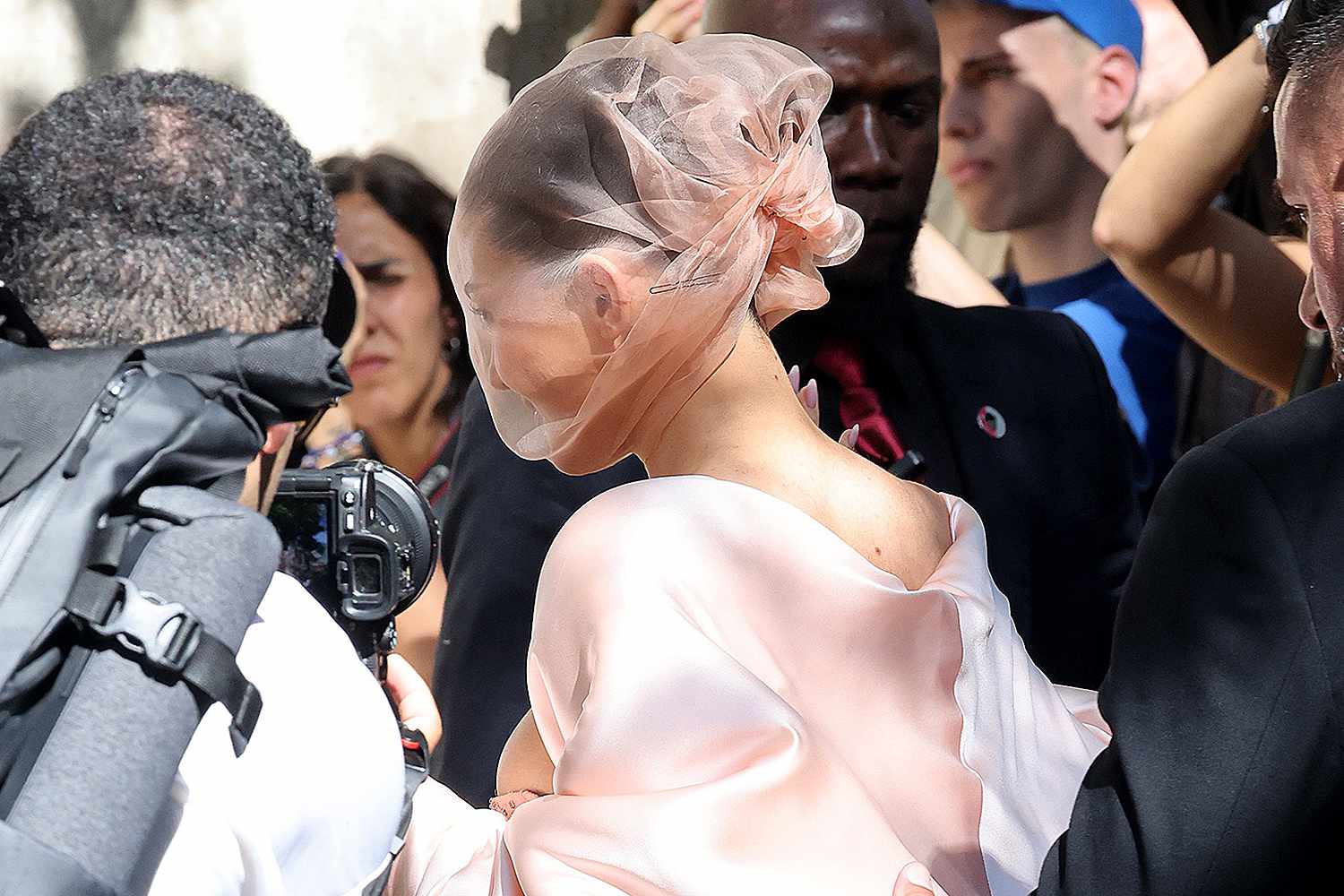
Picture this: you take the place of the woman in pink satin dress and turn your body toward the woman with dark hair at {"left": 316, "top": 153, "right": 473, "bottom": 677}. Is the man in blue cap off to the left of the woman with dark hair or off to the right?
right

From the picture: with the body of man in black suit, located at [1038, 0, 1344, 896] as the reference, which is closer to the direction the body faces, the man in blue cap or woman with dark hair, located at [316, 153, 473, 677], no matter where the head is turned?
the woman with dark hair

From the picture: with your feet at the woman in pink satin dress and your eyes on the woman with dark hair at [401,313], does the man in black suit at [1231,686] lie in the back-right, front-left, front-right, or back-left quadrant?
back-right

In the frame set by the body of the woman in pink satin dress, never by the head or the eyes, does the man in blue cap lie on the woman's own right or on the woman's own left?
on the woman's own right

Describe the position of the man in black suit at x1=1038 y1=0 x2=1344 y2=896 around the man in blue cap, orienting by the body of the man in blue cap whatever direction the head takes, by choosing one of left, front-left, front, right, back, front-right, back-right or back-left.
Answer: front-left

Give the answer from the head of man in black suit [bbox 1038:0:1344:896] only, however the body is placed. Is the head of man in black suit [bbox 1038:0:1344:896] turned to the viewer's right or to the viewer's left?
to the viewer's left

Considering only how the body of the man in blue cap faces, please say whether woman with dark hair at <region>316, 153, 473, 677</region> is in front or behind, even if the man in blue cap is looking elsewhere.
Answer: in front

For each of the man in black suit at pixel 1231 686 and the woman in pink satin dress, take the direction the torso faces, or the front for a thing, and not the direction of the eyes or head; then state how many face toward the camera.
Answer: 0

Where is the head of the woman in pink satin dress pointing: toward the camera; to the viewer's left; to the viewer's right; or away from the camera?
to the viewer's left

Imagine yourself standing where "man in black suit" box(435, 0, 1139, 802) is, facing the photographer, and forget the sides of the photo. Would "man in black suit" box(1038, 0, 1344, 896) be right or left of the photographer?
left

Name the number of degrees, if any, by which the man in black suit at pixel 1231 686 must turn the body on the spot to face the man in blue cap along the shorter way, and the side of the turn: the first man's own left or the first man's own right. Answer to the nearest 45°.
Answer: approximately 45° to the first man's own right
